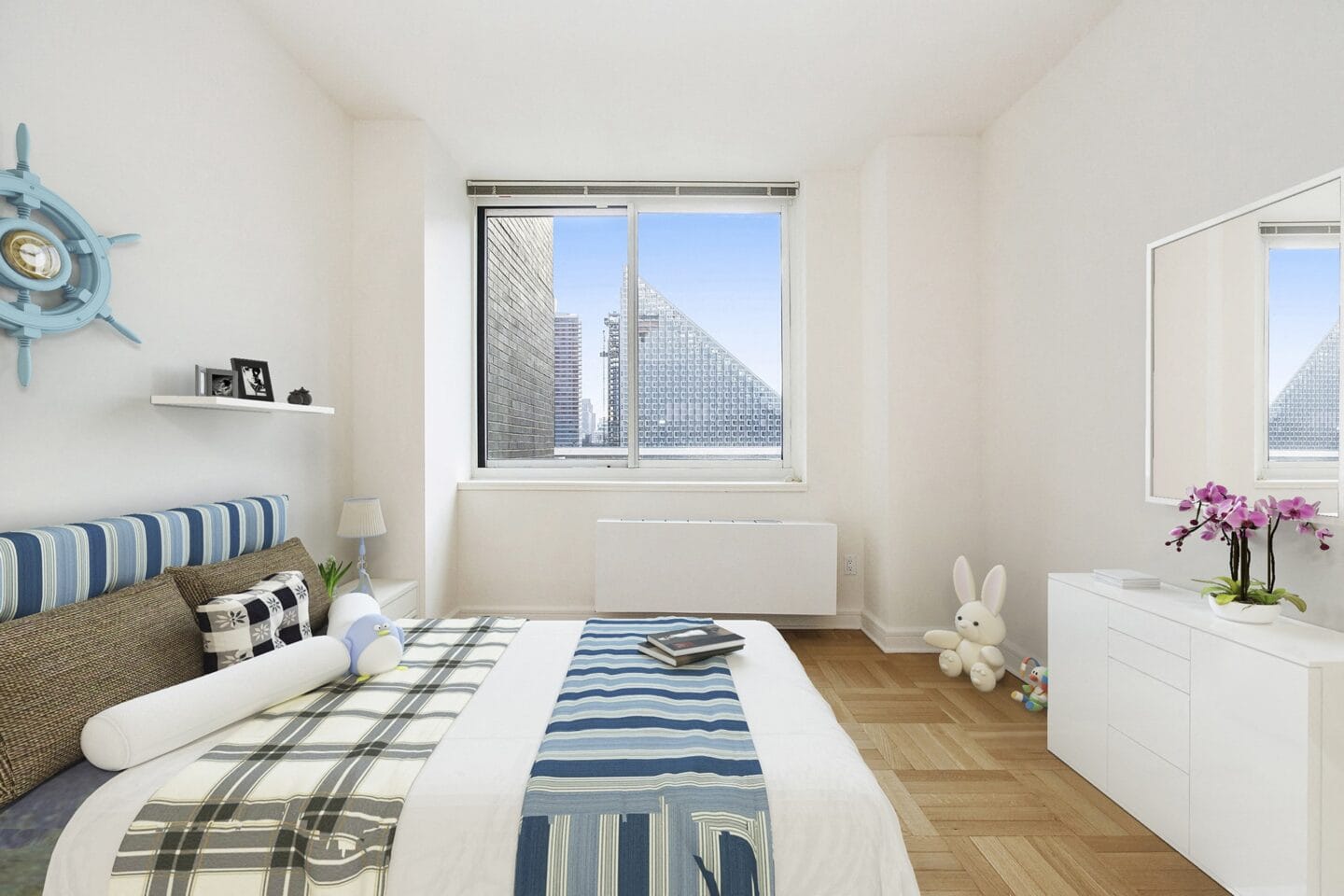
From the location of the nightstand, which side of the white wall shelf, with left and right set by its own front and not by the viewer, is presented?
left

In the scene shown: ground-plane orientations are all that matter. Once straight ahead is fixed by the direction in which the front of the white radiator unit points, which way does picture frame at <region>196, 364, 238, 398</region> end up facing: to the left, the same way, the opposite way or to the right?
to the left

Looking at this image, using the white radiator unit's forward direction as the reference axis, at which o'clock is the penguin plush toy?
The penguin plush toy is roughly at 1 o'clock from the white radiator unit.

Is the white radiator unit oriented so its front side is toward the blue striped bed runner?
yes

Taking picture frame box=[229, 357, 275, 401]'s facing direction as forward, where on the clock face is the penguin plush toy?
The penguin plush toy is roughly at 1 o'clock from the picture frame.

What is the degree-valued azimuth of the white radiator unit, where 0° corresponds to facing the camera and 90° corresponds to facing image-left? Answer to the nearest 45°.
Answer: approximately 0°

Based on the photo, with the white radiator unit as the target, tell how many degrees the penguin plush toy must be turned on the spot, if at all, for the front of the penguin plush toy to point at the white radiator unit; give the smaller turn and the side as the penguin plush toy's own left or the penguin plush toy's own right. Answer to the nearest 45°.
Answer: approximately 90° to the penguin plush toy's own left

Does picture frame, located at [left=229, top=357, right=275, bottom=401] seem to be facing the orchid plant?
yes

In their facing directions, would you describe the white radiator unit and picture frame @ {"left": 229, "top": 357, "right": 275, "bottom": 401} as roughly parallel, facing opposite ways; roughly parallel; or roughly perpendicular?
roughly perpendicular
